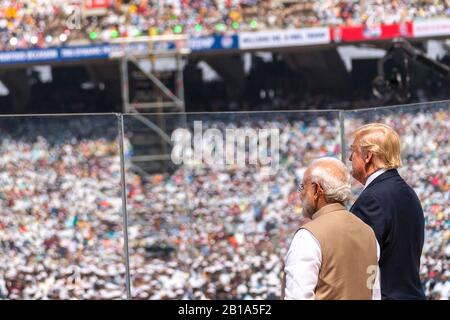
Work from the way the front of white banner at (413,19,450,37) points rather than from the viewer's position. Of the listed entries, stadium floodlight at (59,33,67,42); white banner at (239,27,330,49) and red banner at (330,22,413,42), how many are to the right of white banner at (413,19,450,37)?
3

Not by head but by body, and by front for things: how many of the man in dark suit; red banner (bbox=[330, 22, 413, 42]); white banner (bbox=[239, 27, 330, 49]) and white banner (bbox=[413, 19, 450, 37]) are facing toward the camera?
3

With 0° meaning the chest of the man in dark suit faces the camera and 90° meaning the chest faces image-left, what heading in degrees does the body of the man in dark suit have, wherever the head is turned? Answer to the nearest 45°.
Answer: approximately 135°

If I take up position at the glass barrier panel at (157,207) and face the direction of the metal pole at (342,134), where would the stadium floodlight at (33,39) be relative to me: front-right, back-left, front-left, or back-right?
back-left

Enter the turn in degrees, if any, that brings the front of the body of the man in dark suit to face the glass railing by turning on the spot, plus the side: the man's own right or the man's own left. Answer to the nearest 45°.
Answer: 0° — they already face it

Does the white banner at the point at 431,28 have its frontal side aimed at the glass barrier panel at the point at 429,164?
yes

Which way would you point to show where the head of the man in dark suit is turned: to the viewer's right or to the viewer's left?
to the viewer's left
